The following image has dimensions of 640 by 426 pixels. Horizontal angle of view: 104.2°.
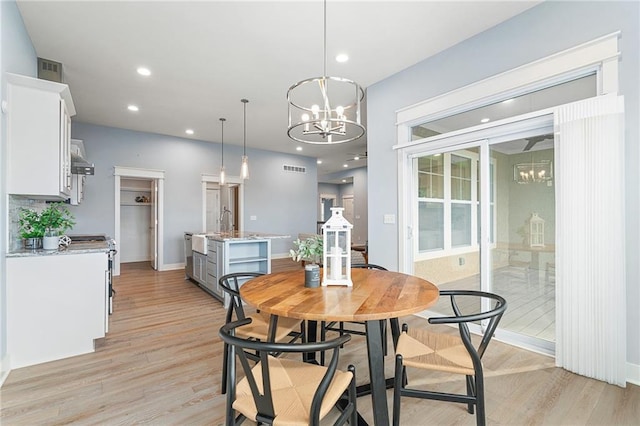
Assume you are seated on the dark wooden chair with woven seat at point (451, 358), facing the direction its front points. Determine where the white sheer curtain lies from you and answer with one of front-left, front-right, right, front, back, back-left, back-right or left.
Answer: back-right

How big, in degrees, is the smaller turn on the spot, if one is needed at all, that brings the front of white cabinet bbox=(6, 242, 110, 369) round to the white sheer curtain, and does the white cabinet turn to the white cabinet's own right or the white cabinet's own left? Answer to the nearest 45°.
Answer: approximately 45° to the white cabinet's own right

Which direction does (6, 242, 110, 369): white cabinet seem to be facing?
to the viewer's right

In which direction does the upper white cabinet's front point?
to the viewer's right

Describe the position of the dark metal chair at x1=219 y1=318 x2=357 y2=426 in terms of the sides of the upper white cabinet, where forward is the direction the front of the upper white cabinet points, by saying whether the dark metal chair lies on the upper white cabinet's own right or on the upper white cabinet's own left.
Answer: on the upper white cabinet's own right

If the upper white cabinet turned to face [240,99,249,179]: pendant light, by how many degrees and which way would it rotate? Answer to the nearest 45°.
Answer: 0° — it already faces it

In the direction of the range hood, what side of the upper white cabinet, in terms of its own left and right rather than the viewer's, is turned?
left

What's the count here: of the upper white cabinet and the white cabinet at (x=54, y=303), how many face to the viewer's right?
2

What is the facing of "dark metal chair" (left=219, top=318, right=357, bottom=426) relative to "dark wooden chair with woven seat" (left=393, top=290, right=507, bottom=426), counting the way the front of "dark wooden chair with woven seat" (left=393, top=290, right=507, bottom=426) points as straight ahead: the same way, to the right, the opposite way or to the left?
to the right

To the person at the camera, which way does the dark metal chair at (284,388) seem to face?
facing away from the viewer and to the right of the viewer
